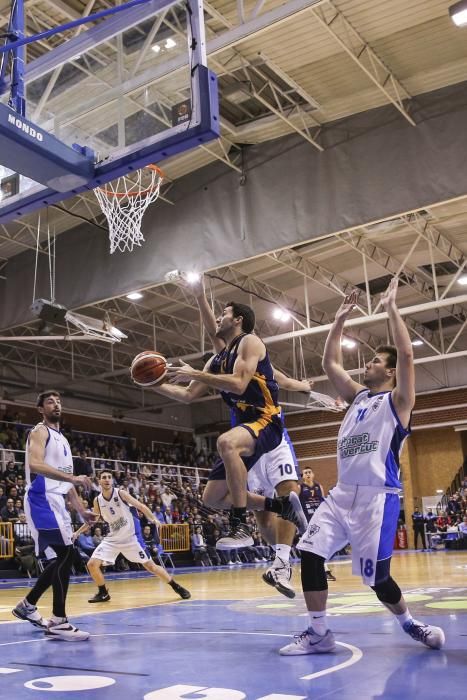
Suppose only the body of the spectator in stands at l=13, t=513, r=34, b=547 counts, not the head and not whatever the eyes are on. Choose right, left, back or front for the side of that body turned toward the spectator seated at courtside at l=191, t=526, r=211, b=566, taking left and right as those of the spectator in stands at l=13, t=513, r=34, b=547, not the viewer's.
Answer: left

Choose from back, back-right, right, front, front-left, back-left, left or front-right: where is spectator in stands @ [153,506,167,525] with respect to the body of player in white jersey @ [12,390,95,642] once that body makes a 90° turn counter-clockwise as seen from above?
front

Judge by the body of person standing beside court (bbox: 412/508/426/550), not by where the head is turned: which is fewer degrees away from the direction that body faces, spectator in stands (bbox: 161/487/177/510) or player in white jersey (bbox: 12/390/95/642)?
the player in white jersey

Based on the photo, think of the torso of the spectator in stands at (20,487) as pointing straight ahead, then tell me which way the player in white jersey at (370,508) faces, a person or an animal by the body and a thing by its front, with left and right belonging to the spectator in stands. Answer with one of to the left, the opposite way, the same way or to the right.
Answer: to the right

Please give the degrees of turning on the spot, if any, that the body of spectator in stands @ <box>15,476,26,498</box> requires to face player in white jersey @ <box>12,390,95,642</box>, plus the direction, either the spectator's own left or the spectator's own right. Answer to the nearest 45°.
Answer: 0° — they already face them

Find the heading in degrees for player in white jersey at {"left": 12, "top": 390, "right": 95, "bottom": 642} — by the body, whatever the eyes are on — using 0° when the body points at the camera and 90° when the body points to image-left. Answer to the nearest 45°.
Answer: approximately 270°

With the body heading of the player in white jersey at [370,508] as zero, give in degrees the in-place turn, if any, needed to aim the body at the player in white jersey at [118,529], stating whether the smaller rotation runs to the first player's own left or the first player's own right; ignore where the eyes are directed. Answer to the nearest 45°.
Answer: approximately 90° to the first player's own right

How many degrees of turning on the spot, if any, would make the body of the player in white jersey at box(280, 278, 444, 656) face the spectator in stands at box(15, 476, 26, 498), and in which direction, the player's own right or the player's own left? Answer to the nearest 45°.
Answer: approximately 90° to the player's own right

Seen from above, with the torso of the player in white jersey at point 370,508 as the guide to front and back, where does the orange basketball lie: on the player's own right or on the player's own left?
on the player's own right
